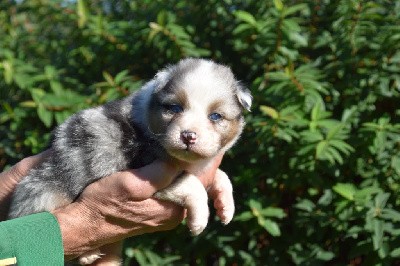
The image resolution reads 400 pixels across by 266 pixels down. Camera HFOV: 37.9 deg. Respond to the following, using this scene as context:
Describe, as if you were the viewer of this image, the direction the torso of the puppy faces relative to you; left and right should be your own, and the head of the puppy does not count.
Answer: facing the viewer and to the right of the viewer
